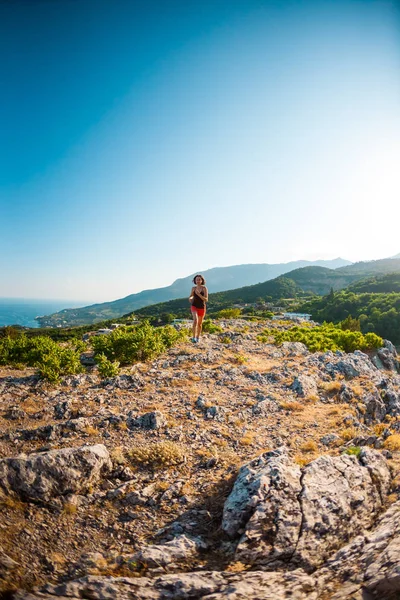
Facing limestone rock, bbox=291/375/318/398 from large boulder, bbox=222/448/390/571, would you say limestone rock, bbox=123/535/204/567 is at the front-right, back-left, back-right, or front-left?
back-left

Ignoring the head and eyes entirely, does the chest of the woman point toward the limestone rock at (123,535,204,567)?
yes

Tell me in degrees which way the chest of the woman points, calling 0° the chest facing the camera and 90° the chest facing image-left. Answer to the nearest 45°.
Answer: approximately 0°

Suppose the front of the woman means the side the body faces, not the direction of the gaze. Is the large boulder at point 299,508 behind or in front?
in front

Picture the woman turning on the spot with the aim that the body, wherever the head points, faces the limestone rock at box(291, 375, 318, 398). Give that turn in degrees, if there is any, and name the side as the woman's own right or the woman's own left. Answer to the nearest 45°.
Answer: approximately 45° to the woman's own left

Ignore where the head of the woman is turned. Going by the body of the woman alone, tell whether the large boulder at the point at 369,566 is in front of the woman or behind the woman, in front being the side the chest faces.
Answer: in front
